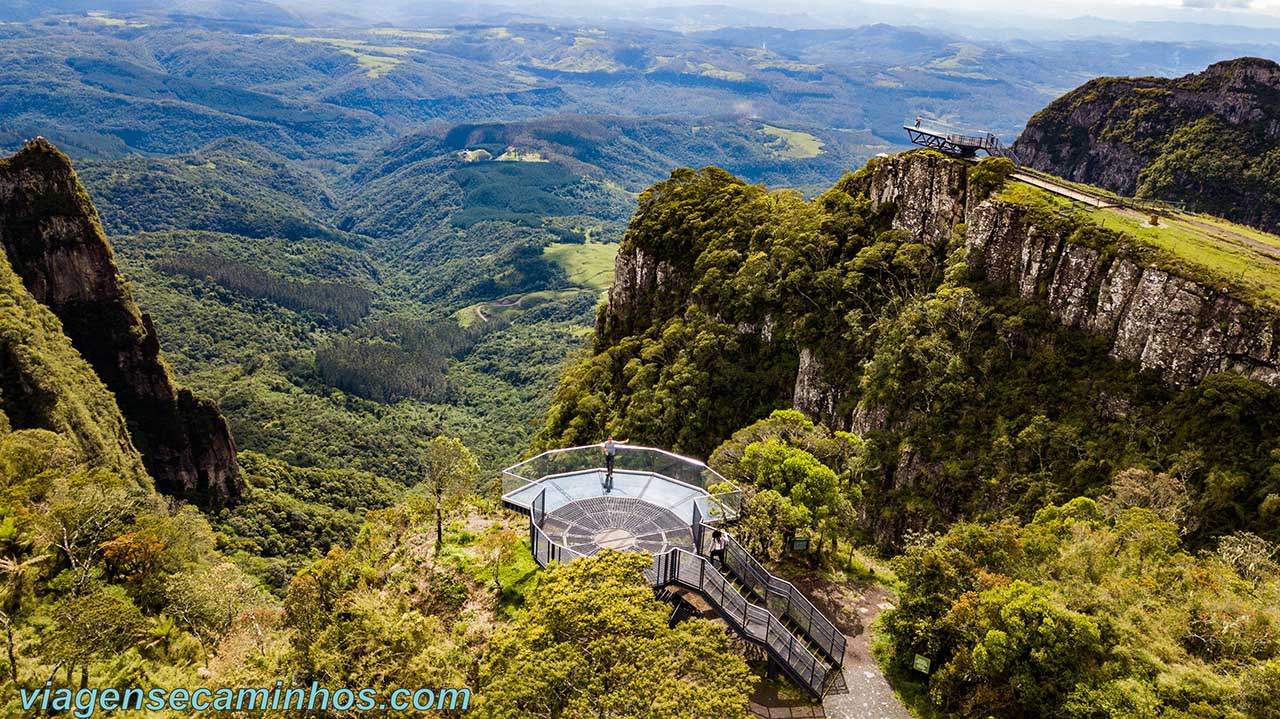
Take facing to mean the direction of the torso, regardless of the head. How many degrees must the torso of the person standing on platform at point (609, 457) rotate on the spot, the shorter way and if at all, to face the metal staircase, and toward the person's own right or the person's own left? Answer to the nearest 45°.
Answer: approximately 45° to the person's own left

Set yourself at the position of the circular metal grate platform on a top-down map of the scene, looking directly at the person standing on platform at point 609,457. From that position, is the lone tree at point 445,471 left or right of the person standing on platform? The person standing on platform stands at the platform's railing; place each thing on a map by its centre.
left

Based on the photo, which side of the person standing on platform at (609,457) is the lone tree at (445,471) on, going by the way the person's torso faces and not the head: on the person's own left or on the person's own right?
on the person's own right

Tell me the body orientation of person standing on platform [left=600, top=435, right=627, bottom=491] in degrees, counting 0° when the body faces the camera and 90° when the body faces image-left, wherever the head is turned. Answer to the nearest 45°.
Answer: approximately 0°
